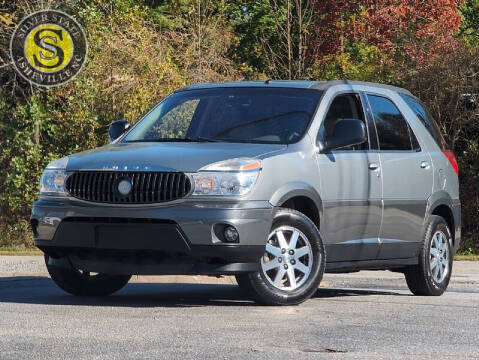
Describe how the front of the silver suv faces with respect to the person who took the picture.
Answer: facing the viewer and to the left of the viewer
